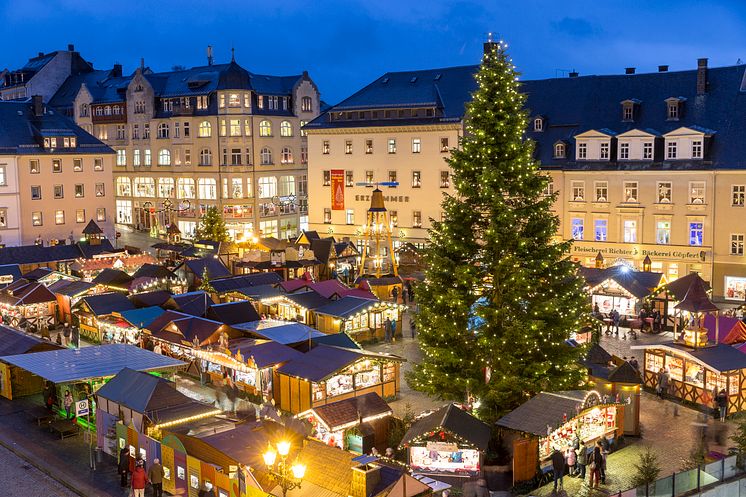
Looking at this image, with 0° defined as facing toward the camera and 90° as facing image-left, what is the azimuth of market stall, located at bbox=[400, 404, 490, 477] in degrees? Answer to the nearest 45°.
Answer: approximately 0°

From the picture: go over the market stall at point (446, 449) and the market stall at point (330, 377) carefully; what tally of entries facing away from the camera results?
0

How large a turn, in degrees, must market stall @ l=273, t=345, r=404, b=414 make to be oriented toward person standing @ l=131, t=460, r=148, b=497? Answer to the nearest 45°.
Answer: approximately 90° to its right

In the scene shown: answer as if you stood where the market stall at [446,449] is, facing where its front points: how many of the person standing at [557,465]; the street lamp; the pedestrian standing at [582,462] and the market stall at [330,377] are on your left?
2

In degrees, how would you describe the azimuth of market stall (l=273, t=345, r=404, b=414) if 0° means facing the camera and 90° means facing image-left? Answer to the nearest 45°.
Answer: approximately 315°

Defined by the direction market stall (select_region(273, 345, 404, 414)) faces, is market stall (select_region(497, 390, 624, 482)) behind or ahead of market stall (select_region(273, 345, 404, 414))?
ahead

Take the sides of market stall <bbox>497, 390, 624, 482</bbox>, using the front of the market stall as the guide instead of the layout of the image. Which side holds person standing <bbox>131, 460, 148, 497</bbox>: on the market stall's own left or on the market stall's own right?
on the market stall's own right

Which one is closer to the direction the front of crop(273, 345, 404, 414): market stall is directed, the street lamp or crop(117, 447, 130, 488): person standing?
the street lamp

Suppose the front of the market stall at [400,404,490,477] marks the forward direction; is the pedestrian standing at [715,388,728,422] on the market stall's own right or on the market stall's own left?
on the market stall's own left

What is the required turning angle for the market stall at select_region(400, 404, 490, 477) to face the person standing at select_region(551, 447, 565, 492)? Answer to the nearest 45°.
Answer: approximately 90° to its left

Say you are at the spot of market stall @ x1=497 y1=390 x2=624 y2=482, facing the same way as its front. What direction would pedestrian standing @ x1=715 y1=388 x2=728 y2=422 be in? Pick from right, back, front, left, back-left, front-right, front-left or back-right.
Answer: left

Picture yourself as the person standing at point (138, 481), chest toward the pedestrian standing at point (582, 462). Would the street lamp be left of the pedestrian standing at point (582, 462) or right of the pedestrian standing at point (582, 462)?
right

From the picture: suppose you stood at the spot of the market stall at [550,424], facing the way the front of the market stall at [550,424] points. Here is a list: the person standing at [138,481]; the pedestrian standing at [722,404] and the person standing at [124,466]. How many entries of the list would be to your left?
1
